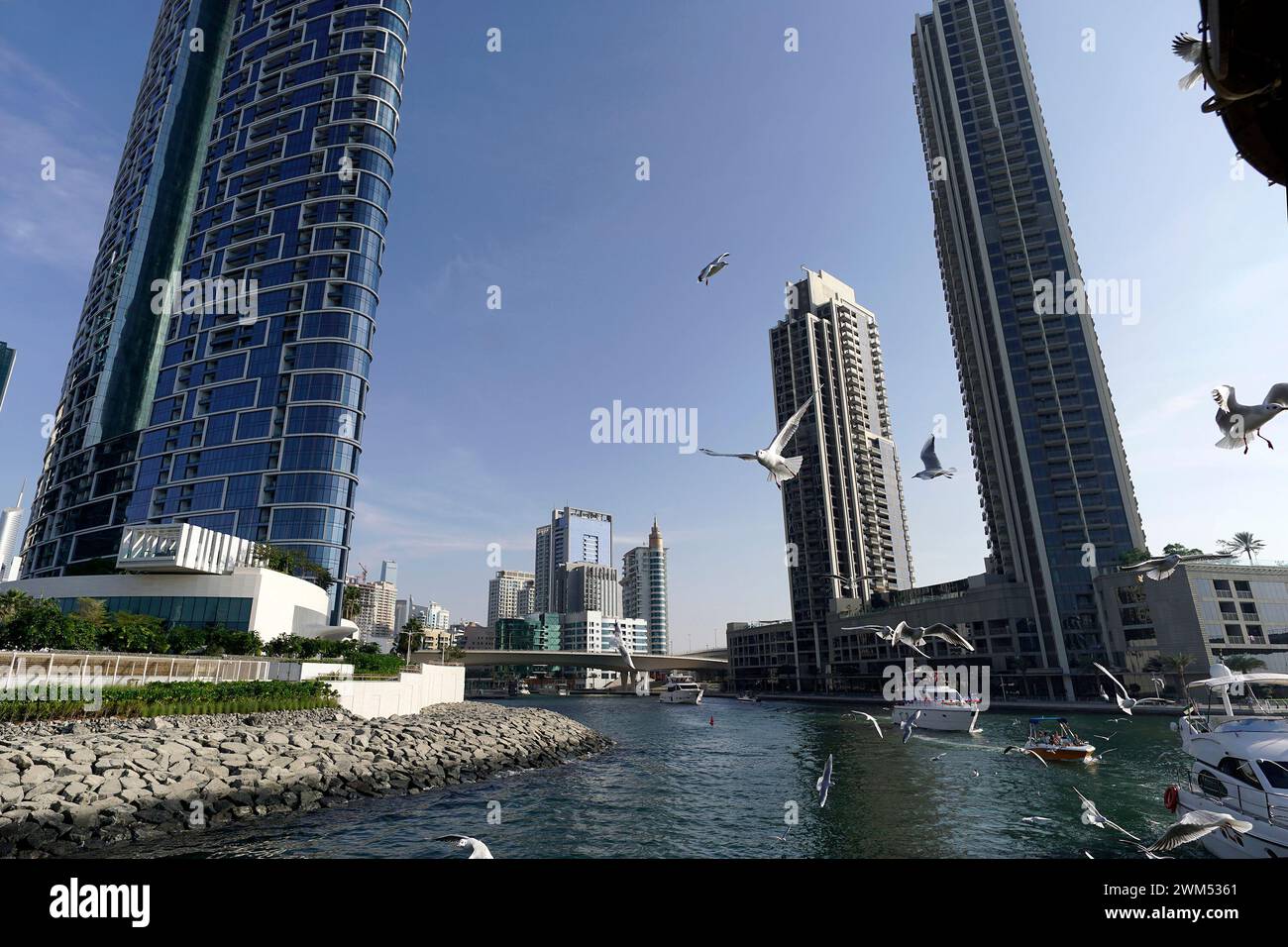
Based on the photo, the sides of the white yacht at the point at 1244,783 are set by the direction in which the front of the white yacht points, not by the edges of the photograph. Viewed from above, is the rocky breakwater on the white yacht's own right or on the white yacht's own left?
on the white yacht's own right

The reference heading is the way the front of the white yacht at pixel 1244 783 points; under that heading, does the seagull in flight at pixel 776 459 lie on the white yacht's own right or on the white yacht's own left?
on the white yacht's own right

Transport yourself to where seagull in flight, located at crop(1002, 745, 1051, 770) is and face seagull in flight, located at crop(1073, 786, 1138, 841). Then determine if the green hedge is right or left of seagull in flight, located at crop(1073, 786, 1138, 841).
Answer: right
